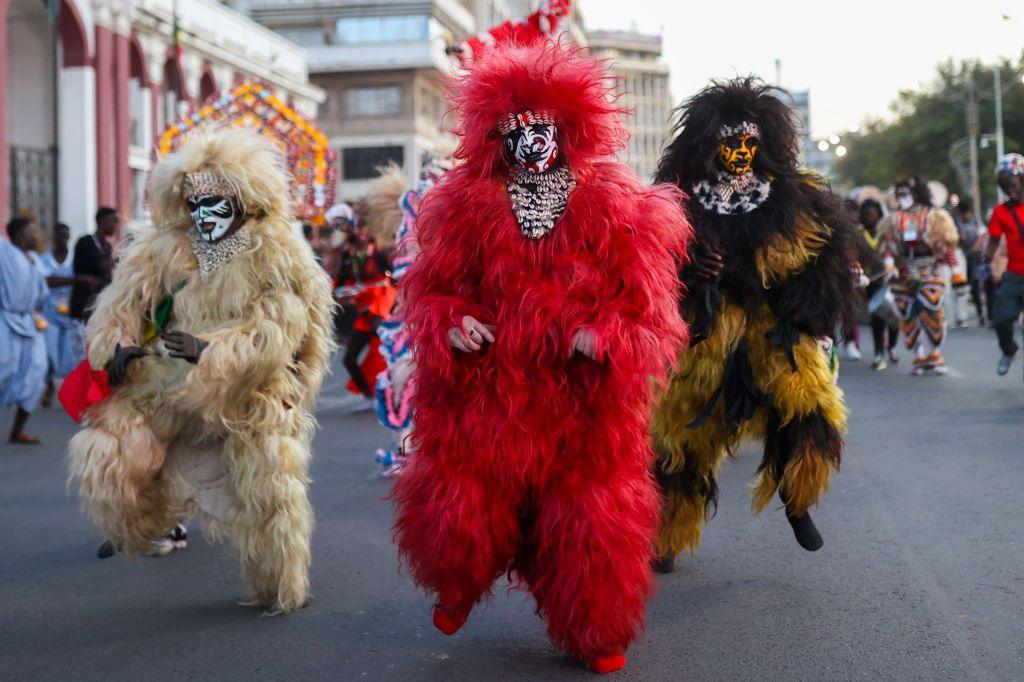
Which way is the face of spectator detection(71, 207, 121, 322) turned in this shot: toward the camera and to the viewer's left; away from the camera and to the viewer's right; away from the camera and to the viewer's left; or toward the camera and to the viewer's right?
toward the camera and to the viewer's right

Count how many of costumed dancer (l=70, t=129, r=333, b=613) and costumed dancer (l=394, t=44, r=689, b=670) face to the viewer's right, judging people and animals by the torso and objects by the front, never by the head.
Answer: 0

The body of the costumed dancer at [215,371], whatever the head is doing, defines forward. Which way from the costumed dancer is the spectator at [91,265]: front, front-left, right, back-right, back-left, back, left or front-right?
back-right

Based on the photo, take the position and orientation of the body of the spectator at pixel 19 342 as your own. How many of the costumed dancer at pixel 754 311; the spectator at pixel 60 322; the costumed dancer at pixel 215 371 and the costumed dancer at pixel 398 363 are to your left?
1

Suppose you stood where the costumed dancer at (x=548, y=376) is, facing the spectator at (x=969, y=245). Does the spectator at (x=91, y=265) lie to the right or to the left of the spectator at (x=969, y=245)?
left

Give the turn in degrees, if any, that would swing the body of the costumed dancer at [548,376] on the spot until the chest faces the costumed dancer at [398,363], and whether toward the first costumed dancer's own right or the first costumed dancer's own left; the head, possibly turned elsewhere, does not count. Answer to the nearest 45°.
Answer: approximately 180°

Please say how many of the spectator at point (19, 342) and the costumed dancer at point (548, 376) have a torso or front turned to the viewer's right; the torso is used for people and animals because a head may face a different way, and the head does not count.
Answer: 1

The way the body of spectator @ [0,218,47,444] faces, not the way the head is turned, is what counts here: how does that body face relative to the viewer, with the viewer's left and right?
facing to the right of the viewer

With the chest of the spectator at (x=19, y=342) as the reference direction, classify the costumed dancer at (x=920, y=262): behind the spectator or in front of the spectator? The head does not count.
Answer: in front

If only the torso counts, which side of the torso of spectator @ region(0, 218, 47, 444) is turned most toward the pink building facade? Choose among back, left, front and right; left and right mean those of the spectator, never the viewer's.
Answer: left

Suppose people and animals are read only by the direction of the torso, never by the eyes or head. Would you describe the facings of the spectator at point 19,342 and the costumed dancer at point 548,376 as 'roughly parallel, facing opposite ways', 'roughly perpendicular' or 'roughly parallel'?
roughly perpendicular
